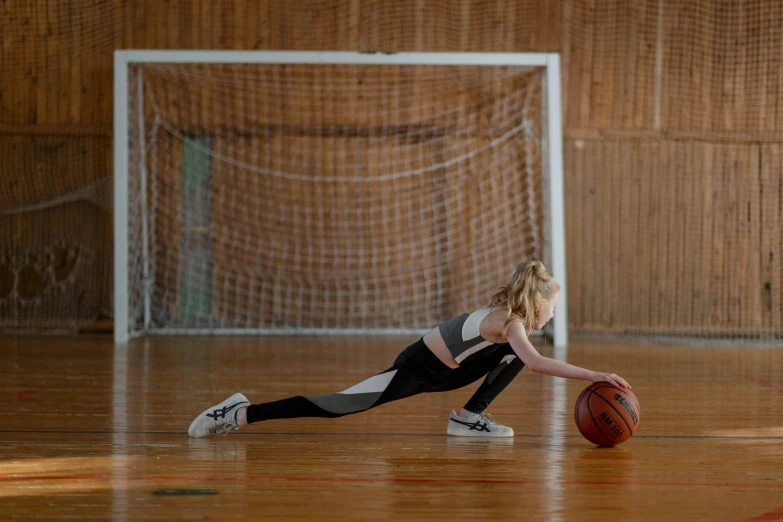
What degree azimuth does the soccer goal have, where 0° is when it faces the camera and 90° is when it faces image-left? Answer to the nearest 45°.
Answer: approximately 0°

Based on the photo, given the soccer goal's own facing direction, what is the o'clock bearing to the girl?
The girl is roughly at 12 o'clock from the soccer goal.

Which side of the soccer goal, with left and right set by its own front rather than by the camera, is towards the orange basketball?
front
